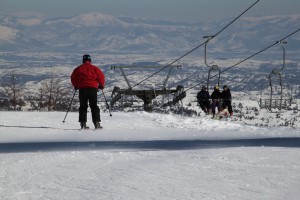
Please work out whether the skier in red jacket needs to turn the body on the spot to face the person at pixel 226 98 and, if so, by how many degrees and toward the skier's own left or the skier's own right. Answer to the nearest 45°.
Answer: approximately 45° to the skier's own right

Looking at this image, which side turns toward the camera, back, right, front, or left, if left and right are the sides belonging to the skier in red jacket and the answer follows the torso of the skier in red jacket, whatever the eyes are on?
back
